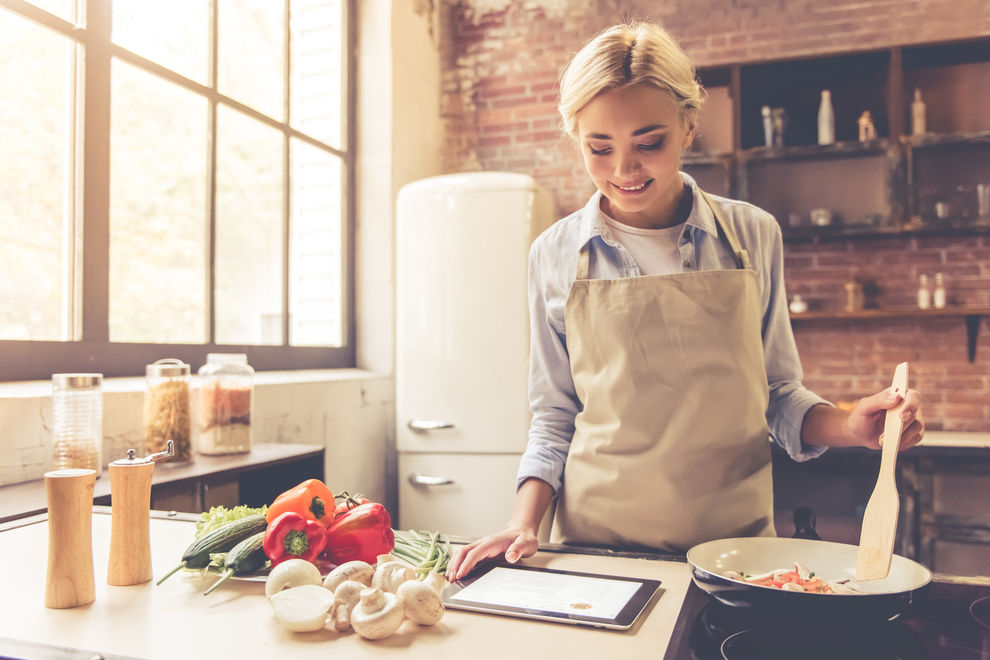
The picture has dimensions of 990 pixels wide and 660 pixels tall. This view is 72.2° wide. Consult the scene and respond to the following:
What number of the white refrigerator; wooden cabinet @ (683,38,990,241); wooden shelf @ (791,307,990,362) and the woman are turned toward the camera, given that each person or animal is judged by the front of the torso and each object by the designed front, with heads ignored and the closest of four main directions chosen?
4

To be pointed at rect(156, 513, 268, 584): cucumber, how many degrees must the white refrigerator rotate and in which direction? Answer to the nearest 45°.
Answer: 0° — it already faces it

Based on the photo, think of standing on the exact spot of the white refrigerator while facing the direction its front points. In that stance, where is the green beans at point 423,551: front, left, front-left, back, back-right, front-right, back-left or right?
front

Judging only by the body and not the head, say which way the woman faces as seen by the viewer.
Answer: toward the camera

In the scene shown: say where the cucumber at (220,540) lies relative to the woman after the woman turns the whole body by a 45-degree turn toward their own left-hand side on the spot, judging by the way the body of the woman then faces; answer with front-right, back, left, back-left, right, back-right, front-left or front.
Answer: right

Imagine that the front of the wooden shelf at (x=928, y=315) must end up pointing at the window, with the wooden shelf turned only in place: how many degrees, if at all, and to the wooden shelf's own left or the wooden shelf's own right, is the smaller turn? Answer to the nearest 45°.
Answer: approximately 45° to the wooden shelf's own right

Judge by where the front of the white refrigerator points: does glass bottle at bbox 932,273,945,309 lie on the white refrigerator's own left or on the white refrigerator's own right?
on the white refrigerator's own left

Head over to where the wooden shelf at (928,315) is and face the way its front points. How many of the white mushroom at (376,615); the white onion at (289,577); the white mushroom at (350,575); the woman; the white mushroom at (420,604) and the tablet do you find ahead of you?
6

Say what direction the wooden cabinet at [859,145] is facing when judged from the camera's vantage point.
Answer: facing the viewer

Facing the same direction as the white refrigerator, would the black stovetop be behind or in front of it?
in front

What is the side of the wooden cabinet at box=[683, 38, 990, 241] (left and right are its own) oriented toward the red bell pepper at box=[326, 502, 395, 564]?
front

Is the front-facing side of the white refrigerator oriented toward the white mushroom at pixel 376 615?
yes

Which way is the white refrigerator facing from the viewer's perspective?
toward the camera

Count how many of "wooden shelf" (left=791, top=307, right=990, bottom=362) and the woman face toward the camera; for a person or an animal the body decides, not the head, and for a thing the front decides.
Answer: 2
